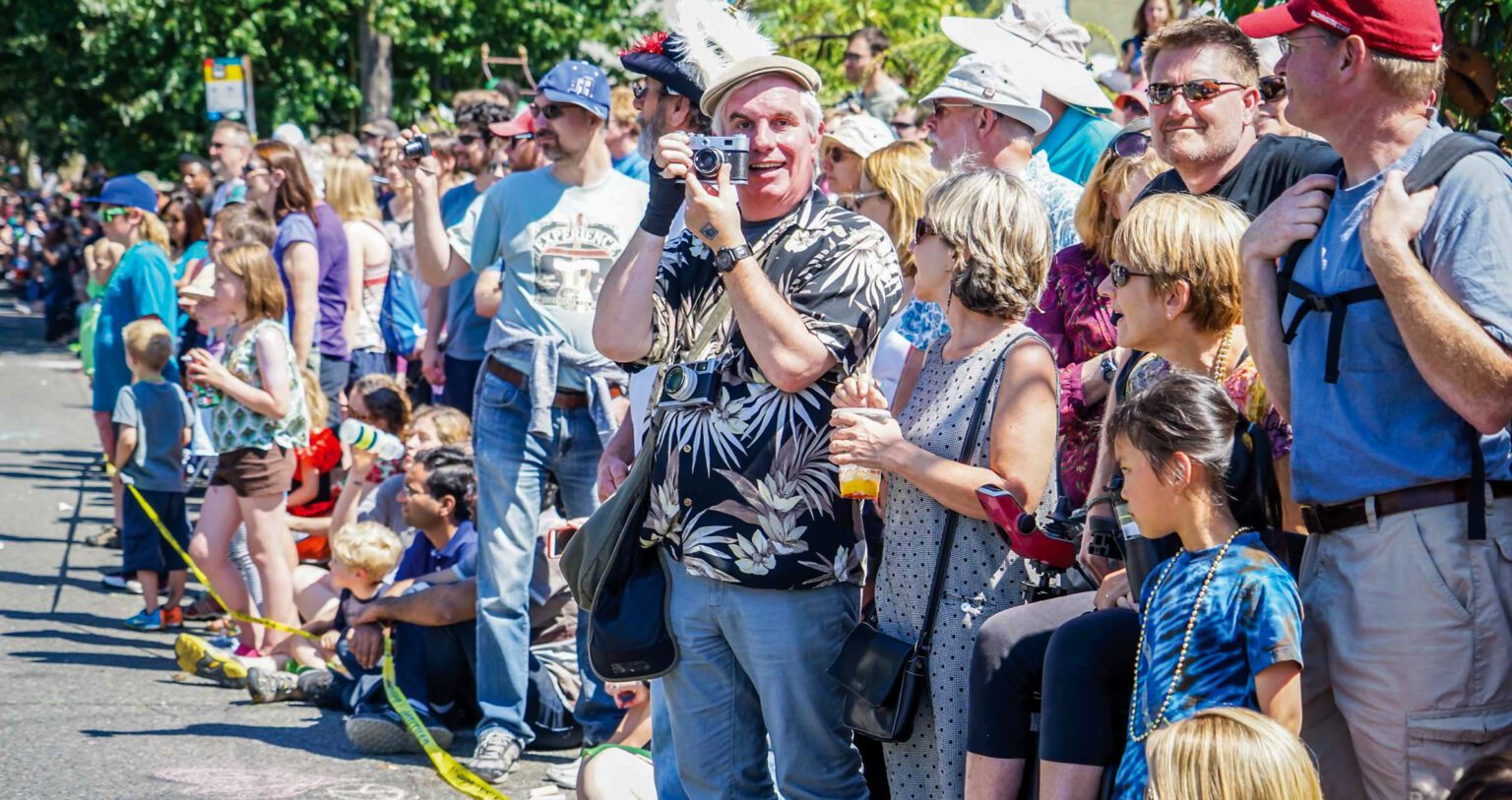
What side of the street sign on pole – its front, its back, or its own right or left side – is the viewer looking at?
front

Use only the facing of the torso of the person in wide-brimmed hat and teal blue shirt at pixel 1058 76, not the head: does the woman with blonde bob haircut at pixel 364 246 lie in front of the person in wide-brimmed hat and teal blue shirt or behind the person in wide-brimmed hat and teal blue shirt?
in front

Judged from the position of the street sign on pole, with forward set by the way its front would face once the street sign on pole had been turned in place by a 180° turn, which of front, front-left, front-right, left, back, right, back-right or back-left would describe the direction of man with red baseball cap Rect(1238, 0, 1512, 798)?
back

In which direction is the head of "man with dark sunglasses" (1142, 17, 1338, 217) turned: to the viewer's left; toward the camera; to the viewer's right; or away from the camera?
toward the camera

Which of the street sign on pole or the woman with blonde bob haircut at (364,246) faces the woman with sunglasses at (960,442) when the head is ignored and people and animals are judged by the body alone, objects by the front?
the street sign on pole

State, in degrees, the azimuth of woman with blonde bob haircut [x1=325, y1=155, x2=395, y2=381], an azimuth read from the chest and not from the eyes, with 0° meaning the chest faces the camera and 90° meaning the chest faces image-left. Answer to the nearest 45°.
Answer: approximately 135°

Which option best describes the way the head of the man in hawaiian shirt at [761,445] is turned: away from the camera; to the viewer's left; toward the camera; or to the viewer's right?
toward the camera

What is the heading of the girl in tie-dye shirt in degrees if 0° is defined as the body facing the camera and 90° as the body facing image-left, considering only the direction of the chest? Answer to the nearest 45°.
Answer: approximately 45°

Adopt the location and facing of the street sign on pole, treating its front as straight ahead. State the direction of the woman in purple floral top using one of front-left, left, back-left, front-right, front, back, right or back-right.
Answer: front

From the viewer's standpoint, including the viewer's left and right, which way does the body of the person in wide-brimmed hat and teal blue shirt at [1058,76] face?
facing to the left of the viewer

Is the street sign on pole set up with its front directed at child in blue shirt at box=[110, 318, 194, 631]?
yes

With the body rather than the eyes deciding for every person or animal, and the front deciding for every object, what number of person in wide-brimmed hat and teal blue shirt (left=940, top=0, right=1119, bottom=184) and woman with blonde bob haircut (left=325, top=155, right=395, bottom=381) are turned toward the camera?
0

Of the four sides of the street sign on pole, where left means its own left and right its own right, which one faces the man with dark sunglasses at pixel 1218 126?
front

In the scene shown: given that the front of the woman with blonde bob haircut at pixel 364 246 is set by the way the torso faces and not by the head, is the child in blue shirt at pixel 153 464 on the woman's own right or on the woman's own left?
on the woman's own left

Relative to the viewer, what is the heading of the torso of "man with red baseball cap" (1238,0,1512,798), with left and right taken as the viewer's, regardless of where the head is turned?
facing the viewer and to the left of the viewer

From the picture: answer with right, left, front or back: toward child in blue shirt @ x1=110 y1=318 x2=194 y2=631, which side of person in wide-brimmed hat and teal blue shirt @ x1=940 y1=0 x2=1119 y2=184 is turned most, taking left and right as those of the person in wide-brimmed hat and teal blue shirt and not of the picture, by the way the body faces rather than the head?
front

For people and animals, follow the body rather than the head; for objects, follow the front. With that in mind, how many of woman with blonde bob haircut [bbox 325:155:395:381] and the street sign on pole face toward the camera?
1
